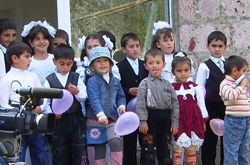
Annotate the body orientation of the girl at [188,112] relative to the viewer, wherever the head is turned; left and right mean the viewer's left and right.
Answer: facing the viewer

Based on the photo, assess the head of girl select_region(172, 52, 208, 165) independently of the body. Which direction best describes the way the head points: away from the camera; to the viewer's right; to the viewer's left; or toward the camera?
toward the camera

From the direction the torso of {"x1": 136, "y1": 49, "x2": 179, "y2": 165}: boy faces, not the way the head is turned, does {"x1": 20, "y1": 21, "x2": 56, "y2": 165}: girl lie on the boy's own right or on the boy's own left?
on the boy's own right

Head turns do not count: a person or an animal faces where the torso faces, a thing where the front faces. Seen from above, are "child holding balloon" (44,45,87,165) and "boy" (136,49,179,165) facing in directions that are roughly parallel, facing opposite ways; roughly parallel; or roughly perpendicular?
roughly parallel

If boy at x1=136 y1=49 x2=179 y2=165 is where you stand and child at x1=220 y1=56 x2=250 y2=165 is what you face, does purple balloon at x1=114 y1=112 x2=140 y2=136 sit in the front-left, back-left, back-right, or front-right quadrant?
back-right

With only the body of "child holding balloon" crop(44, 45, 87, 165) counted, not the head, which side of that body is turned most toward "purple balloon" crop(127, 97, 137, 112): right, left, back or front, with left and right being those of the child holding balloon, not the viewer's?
left

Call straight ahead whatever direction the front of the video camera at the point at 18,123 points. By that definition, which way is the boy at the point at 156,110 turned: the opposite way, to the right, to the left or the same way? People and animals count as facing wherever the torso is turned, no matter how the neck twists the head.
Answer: to the right

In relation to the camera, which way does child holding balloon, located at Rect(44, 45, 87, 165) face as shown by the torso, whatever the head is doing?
toward the camera

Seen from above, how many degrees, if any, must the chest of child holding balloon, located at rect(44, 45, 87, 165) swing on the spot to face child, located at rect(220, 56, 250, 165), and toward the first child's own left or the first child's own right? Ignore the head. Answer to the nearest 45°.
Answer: approximately 90° to the first child's own left

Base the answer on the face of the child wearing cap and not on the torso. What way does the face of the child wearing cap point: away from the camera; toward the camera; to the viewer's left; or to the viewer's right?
toward the camera

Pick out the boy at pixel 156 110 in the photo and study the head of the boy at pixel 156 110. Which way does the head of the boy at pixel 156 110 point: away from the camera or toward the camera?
toward the camera

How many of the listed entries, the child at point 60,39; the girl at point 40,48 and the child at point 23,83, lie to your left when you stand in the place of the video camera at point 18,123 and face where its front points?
3

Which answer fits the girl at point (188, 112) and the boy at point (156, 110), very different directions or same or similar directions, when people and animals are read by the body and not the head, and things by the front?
same or similar directions

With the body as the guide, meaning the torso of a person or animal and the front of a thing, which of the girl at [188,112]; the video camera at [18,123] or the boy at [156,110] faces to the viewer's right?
the video camera

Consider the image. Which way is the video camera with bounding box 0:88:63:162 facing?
to the viewer's right

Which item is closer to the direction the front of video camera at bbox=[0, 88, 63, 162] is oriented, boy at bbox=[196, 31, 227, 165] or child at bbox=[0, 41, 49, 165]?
the boy

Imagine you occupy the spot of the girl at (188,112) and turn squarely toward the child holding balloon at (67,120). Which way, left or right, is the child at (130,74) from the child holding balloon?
right
